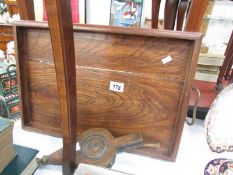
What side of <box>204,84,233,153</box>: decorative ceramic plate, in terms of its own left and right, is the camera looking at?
front

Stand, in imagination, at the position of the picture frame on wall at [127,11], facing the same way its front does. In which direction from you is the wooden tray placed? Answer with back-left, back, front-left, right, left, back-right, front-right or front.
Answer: front

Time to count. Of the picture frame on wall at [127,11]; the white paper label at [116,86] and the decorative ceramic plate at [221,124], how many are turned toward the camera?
3

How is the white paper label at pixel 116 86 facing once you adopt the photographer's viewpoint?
facing the viewer

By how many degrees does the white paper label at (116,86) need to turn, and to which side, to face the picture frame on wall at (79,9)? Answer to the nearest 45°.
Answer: approximately 180°

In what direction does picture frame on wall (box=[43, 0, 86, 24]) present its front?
toward the camera

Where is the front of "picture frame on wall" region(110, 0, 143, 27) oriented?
toward the camera
